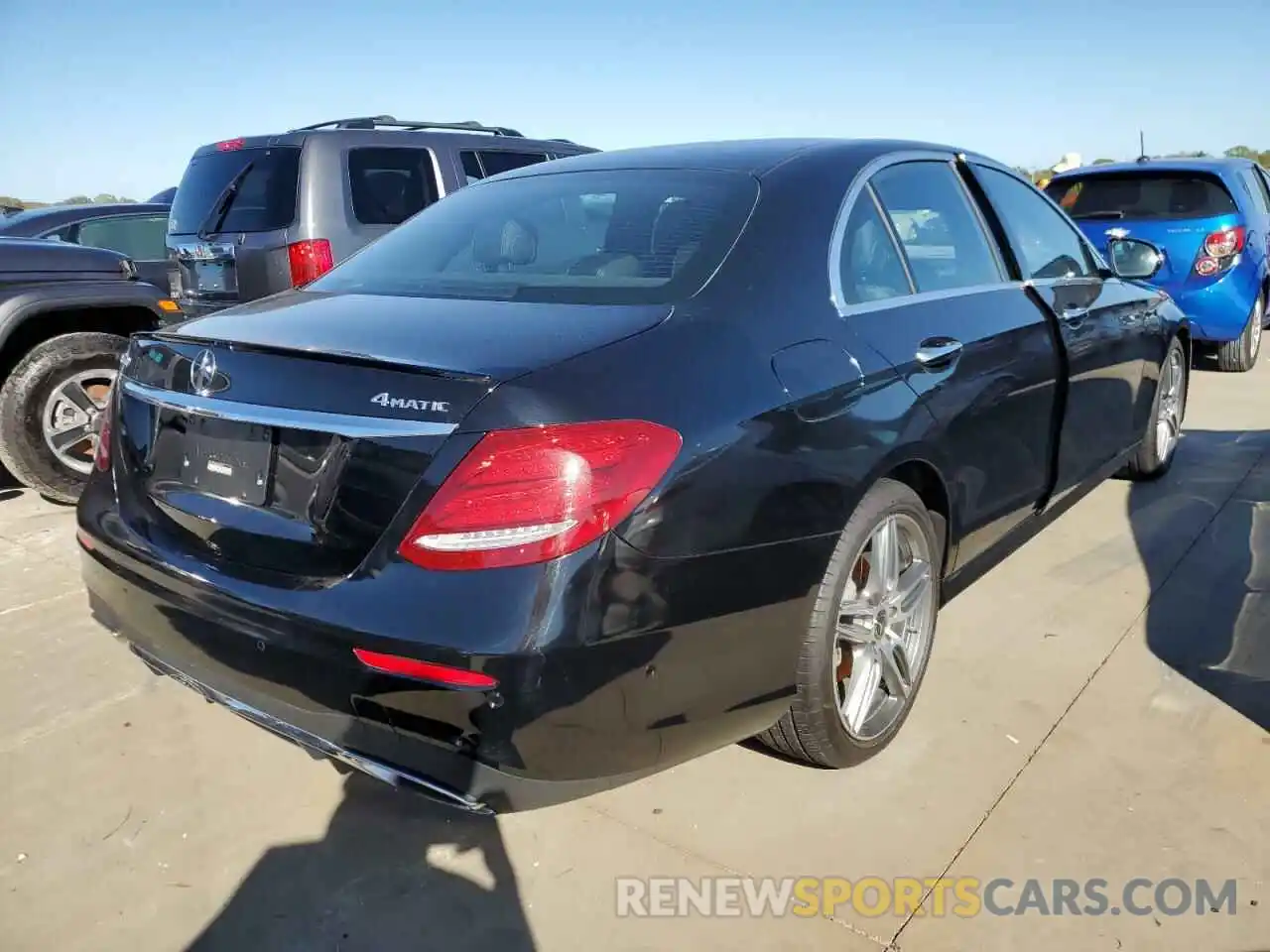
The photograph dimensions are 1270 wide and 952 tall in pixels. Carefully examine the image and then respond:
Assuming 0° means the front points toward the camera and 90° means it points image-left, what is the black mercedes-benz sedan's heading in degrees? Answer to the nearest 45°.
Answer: approximately 225°

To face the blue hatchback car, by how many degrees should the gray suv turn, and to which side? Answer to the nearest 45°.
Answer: approximately 45° to its right

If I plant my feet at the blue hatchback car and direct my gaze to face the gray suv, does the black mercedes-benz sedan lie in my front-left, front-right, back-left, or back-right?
front-left

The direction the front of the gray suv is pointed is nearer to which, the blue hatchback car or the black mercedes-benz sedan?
the blue hatchback car

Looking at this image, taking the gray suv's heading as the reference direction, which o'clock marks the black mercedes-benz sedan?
The black mercedes-benz sedan is roughly at 4 o'clock from the gray suv.

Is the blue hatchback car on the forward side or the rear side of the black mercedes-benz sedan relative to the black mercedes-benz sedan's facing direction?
on the forward side

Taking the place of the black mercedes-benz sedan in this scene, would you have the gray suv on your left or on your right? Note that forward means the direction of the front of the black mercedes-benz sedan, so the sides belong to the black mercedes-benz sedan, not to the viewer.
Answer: on your left

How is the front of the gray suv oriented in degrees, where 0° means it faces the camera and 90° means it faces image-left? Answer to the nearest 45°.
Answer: approximately 225°

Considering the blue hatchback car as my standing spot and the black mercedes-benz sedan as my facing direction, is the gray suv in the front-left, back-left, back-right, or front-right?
front-right

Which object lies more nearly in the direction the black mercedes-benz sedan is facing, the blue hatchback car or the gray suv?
the blue hatchback car

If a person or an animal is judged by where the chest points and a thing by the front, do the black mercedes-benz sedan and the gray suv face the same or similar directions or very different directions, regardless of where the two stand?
same or similar directions
